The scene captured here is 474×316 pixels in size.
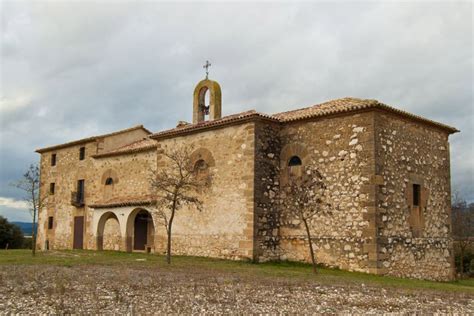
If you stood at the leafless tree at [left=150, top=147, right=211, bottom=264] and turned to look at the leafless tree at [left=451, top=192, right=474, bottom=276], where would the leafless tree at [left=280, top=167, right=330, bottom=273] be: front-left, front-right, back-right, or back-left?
front-right

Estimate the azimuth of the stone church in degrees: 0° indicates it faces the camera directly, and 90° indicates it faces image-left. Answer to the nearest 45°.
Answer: approximately 45°
